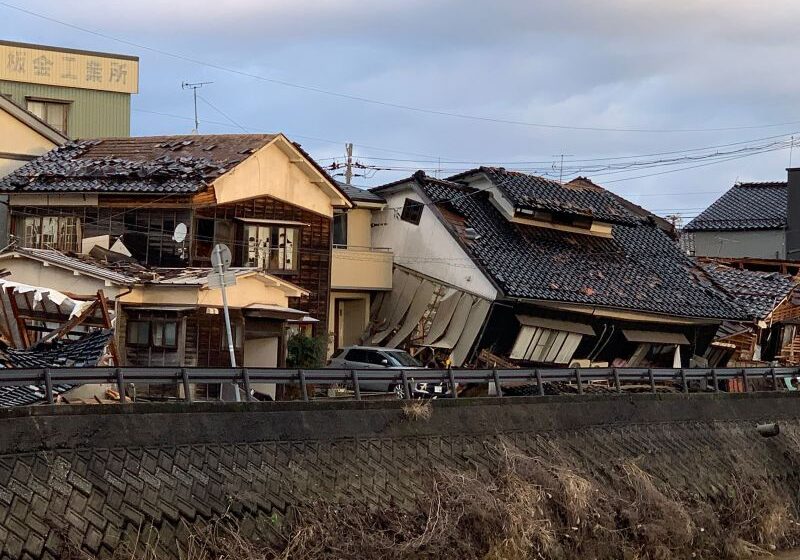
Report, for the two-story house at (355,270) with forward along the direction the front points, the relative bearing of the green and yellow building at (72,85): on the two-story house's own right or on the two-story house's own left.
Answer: on the two-story house's own right

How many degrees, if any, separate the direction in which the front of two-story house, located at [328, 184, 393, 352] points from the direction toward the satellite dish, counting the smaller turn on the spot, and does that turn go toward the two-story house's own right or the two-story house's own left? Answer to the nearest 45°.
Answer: approximately 45° to the two-story house's own right

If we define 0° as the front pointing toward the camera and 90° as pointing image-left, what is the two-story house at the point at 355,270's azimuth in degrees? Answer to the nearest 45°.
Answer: approximately 0°

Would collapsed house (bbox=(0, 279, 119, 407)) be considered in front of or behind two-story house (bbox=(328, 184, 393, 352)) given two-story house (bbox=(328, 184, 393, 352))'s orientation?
in front

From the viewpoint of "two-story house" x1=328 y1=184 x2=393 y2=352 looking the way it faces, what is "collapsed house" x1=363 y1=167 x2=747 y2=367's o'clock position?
The collapsed house is roughly at 9 o'clock from the two-story house.

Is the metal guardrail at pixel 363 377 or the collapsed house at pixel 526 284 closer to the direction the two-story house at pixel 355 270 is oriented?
the metal guardrail

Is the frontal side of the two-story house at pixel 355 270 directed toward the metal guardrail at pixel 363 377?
yes
